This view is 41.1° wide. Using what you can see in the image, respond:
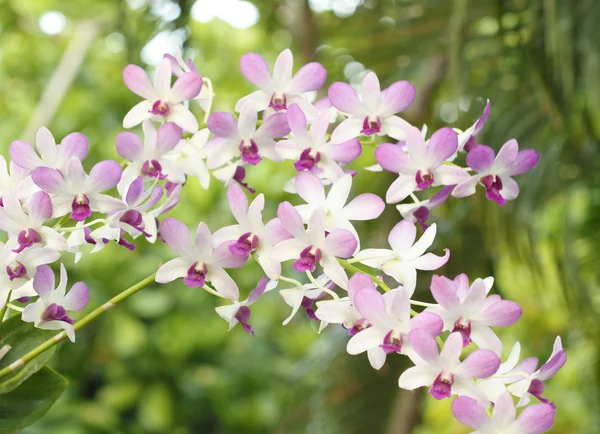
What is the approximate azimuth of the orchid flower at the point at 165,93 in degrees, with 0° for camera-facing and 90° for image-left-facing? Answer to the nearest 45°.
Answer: approximately 0°

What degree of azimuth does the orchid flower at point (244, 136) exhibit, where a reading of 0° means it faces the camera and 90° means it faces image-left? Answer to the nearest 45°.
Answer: approximately 0°

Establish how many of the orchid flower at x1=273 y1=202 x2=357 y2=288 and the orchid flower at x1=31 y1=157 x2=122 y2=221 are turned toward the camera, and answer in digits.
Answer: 2
